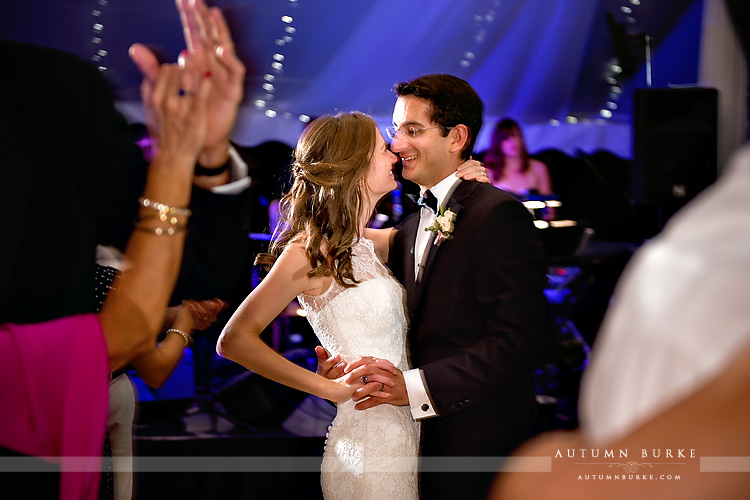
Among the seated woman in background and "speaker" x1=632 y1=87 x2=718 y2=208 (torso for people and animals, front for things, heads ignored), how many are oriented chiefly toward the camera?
2

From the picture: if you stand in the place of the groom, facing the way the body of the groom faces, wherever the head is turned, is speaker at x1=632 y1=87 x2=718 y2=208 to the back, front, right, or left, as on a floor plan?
back

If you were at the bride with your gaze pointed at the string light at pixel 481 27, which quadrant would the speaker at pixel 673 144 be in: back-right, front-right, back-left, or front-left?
front-right

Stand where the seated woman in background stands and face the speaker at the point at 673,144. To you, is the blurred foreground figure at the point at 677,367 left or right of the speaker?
right

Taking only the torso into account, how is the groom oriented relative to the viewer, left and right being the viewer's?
facing the viewer and to the left of the viewer

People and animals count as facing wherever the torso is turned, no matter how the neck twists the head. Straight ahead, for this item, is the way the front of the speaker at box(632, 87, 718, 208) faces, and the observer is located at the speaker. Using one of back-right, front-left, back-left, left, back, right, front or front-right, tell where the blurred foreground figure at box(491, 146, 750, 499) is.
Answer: front

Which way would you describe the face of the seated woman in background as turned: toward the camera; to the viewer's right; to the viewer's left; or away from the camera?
toward the camera

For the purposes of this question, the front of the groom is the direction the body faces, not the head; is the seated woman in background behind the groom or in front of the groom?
behind

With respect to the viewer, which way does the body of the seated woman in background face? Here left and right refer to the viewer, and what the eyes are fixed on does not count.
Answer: facing the viewer

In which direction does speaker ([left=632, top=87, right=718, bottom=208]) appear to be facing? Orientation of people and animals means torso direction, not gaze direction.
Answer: toward the camera

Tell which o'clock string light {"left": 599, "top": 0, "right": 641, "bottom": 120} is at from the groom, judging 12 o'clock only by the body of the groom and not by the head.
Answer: The string light is roughly at 5 o'clock from the groom.

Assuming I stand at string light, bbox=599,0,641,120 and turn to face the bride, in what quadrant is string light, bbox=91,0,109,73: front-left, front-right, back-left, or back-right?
front-right

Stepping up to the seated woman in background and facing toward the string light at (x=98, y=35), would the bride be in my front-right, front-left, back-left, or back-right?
front-left

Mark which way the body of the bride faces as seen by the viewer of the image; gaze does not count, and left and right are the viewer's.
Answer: facing the viewer and to the right of the viewer

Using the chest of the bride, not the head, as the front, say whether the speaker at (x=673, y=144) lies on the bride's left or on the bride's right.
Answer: on the bride's left
